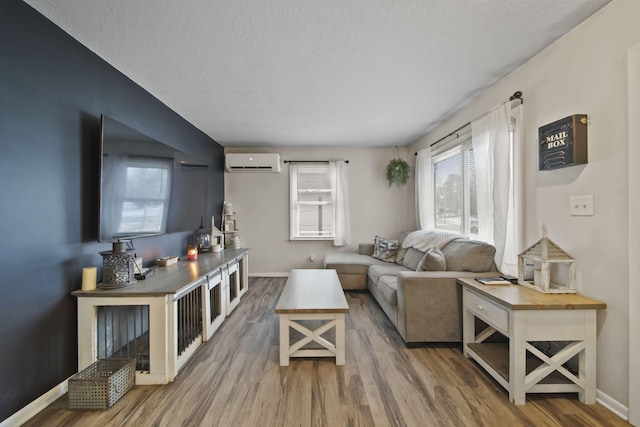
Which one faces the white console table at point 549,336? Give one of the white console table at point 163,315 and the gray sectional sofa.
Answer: the white console table at point 163,315

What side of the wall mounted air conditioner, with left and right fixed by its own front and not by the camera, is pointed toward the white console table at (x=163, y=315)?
front

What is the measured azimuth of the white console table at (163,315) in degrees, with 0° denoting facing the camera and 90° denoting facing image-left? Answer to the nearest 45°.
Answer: approximately 315°

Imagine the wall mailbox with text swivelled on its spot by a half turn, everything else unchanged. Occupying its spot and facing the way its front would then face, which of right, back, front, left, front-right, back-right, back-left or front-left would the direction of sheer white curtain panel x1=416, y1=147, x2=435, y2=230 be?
left

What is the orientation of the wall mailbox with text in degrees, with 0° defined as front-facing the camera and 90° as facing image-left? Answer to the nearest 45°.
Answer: approximately 45°

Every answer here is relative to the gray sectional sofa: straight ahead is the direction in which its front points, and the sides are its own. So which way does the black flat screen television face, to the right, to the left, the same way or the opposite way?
the opposite way

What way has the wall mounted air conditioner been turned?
toward the camera

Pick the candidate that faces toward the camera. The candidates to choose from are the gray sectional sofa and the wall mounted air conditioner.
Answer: the wall mounted air conditioner

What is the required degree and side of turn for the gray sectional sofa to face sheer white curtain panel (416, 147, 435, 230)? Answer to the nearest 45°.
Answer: approximately 90° to its right

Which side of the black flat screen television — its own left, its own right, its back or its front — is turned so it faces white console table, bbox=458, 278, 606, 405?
front

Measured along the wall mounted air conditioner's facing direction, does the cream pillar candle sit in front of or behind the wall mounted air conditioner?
in front

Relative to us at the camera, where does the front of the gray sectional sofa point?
facing to the left of the viewer

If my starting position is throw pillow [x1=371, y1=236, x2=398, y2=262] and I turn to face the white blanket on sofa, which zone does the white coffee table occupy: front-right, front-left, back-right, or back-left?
front-right
